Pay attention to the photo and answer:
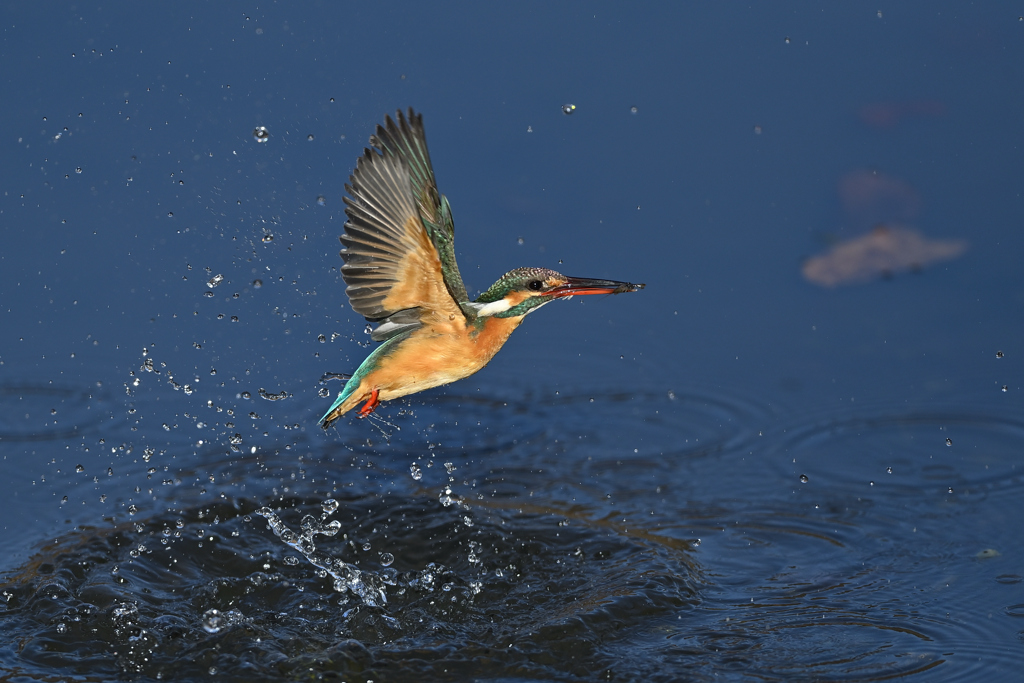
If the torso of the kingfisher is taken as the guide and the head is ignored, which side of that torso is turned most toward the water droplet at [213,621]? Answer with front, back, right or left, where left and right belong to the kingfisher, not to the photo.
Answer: back

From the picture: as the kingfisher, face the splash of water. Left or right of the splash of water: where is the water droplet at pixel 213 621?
left

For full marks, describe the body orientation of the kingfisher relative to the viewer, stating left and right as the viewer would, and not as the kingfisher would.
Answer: facing to the right of the viewer

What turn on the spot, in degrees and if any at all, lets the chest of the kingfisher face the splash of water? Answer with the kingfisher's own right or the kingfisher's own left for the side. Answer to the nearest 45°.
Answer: approximately 135° to the kingfisher's own left
